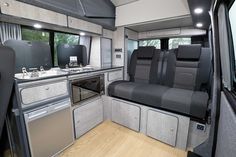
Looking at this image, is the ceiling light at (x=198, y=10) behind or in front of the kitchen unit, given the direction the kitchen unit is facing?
in front

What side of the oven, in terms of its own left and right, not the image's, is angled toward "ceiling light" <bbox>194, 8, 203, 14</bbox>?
front

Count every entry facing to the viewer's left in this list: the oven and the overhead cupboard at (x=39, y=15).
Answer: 0

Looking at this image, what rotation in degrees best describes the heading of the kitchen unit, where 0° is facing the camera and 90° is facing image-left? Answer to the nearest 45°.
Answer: approximately 315°

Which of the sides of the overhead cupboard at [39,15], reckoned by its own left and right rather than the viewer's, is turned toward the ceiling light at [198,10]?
front

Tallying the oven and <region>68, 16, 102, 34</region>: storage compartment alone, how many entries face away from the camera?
0

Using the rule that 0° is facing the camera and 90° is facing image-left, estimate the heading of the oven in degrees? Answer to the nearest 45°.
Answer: approximately 315°
